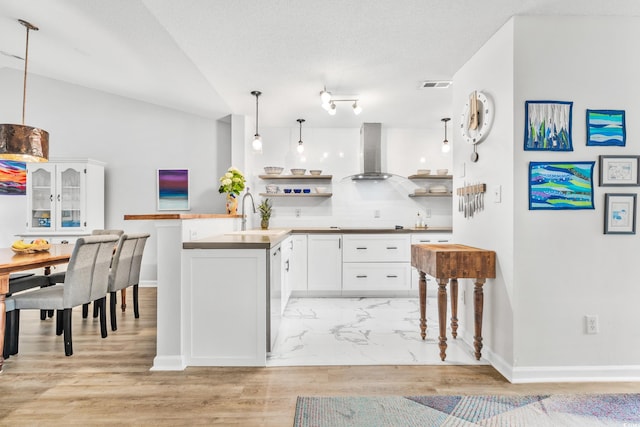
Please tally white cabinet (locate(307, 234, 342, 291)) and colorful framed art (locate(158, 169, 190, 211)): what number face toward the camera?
2

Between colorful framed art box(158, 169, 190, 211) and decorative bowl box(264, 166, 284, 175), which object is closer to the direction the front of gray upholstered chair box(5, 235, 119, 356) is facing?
the colorful framed art

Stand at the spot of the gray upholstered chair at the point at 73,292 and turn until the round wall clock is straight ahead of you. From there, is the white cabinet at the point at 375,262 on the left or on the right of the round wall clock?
left

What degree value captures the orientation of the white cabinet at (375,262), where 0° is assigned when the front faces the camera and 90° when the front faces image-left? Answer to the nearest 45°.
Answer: approximately 0°

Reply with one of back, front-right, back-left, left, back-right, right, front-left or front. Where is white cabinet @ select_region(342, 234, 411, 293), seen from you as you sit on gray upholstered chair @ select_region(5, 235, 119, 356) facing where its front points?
back-right

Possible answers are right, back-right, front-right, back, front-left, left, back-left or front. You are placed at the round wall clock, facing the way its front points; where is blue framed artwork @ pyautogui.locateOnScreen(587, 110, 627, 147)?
back-left

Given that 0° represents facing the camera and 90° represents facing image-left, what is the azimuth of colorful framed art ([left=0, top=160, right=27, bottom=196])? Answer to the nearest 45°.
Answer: approximately 0°

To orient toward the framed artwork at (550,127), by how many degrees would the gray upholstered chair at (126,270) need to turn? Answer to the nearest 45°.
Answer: approximately 180°

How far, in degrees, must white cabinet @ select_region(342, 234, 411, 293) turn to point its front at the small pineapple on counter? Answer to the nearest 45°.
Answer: approximately 90° to its right

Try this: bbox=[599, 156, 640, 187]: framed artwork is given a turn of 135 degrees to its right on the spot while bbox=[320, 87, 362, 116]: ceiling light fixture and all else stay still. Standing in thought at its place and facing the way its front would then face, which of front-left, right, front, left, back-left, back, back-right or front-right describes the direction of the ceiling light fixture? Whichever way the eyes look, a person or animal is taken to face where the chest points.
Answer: front-left
